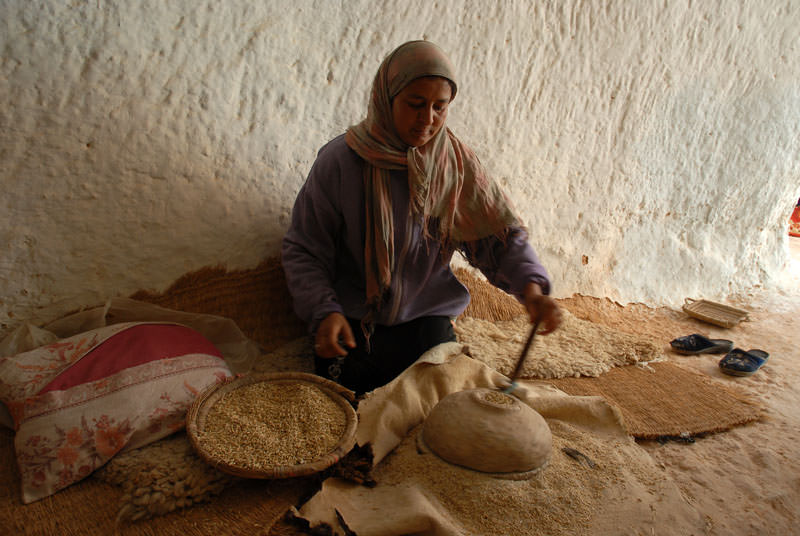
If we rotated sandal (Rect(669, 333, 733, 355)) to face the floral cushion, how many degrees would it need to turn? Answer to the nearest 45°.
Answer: approximately 45° to its left

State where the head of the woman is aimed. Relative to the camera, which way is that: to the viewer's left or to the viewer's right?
to the viewer's right

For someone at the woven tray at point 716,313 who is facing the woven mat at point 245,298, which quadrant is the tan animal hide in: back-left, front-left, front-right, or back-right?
front-left

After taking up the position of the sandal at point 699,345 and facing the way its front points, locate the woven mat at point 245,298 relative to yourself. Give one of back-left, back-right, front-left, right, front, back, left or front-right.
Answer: front-left

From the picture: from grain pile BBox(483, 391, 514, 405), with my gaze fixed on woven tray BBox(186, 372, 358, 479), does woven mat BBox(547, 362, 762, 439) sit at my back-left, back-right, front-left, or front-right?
back-right

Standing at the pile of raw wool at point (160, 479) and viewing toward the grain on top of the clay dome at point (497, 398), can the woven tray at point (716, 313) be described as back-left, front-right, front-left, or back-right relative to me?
front-left

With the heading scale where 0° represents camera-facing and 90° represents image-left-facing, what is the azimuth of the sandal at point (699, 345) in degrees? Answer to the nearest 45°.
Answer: approximately 90°

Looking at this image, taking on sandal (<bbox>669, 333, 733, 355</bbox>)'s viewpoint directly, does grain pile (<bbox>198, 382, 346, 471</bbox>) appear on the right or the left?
on its left

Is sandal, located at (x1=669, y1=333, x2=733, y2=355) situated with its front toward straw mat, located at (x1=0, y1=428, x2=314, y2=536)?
no

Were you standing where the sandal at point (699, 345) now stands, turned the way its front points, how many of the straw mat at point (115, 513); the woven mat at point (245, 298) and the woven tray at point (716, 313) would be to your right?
1

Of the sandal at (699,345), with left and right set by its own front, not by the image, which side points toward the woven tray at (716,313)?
right

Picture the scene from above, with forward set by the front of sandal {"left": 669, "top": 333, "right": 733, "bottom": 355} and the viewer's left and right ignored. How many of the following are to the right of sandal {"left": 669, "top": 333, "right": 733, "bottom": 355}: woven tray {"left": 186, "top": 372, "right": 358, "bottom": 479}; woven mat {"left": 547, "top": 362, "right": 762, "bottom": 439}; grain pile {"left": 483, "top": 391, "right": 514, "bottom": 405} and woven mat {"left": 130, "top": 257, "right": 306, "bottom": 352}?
0

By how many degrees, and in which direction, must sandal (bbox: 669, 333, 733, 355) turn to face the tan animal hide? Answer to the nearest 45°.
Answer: approximately 90° to its left

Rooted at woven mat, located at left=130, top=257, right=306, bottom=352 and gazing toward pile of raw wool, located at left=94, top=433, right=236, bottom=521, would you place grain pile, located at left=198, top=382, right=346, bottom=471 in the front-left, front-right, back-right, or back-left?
front-left
